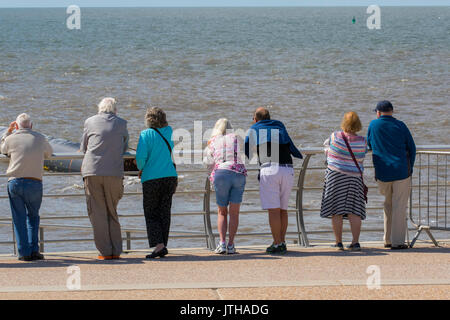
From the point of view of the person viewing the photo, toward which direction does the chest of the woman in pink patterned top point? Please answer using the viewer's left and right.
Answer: facing away from the viewer

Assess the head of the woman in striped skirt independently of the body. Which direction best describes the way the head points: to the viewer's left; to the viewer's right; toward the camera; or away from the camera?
away from the camera

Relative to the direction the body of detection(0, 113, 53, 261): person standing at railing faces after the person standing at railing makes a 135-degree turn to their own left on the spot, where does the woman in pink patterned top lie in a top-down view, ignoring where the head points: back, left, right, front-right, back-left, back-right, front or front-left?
back-left

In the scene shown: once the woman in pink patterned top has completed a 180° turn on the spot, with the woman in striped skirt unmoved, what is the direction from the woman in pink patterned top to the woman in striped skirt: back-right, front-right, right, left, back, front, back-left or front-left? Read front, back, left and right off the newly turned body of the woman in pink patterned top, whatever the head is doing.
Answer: left

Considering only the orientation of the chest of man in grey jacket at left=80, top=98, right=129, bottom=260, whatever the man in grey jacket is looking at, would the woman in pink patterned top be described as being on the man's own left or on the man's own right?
on the man's own right

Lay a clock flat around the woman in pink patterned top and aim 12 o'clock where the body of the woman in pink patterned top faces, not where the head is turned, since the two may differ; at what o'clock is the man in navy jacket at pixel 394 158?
The man in navy jacket is roughly at 3 o'clock from the woman in pink patterned top.

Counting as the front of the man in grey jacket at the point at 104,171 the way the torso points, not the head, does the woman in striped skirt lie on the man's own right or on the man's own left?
on the man's own right

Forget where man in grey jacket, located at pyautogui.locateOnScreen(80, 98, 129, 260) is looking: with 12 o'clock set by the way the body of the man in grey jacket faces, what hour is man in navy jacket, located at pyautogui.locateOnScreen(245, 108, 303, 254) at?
The man in navy jacket is roughly at 3 o'clock from the man in grey jacket.

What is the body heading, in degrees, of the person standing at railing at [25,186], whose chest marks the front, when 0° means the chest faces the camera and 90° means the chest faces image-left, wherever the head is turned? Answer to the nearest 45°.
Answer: approximately 180°

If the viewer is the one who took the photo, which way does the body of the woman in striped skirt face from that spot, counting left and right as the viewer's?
facing away from the viewer

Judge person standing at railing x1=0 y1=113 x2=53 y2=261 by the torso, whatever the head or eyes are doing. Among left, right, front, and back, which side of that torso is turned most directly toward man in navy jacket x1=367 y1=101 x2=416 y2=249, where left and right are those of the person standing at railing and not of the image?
right

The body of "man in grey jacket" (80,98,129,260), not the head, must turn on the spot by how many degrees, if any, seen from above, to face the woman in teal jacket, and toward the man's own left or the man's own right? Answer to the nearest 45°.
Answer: approximately 90° to the man's own right

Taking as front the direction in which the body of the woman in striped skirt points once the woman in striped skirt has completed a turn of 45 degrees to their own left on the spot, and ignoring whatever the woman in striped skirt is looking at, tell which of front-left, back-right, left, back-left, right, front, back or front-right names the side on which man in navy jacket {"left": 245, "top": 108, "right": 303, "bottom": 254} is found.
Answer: front-left

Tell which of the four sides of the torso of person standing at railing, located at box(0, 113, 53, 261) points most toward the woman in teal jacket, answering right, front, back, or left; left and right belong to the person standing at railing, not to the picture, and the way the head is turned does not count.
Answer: right

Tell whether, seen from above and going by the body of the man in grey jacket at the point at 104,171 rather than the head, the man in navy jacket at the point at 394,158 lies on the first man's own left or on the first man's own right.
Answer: on the first man's own right

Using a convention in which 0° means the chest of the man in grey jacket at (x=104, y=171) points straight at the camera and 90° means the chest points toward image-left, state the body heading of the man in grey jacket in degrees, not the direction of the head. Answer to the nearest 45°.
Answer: approximately 180°
